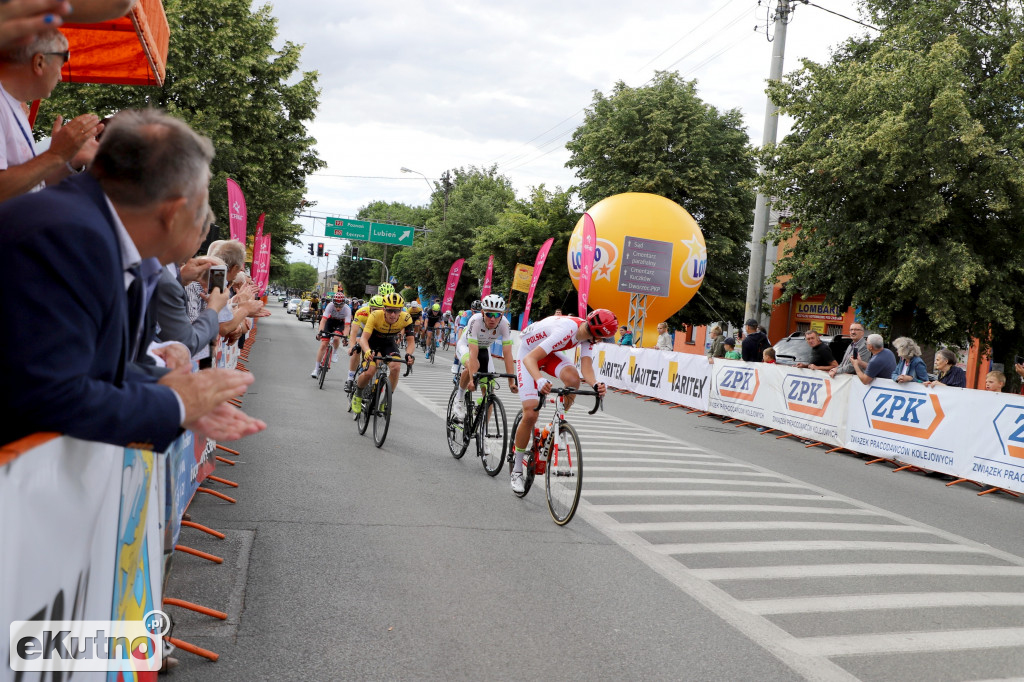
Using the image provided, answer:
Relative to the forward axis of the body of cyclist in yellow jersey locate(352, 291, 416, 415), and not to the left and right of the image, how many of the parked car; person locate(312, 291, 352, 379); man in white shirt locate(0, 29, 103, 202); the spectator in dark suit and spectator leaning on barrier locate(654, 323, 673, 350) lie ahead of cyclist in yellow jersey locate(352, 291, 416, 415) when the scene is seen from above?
2

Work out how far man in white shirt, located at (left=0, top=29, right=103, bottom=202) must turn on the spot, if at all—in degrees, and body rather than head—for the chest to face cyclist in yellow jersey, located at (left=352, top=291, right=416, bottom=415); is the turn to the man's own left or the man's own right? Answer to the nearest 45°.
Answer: approximately 45° to the man's own left

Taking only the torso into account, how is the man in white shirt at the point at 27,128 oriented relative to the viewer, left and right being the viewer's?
facing to the right of the viewer

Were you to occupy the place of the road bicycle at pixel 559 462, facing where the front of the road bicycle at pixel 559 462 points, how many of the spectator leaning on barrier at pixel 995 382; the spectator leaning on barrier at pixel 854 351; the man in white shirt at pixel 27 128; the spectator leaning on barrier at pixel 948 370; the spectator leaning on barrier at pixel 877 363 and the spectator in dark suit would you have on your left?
4

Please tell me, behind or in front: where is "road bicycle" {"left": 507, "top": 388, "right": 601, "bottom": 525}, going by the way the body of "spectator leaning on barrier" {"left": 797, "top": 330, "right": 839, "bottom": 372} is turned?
in front

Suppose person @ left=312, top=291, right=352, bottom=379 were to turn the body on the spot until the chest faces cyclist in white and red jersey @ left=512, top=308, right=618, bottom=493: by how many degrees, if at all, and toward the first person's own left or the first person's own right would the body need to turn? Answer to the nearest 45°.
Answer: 0° — they already face them

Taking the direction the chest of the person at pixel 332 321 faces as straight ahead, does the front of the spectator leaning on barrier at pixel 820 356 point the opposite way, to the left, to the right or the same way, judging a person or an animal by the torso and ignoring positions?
to the right

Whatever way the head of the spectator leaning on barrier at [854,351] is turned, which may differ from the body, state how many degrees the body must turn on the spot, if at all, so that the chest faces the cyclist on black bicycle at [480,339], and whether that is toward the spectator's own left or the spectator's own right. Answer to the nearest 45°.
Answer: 0° — they already face them

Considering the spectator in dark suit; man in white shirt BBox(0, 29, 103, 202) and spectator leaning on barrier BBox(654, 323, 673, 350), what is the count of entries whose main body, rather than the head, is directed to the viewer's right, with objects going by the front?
2

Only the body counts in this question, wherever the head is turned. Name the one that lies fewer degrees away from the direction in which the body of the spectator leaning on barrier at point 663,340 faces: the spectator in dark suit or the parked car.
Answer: the spectator in dark suit

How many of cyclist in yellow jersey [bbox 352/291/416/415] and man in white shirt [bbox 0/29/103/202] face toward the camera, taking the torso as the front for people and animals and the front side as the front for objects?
1

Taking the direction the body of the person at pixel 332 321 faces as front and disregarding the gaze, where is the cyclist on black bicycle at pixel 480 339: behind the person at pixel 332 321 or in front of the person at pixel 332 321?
in front

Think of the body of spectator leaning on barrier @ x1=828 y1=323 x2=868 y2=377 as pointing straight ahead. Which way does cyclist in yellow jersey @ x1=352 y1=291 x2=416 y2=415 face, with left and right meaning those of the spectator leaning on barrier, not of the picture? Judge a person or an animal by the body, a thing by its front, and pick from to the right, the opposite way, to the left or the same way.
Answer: to the left

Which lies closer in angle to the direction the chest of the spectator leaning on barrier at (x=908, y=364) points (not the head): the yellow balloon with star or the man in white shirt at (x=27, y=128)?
the man in white shirt
